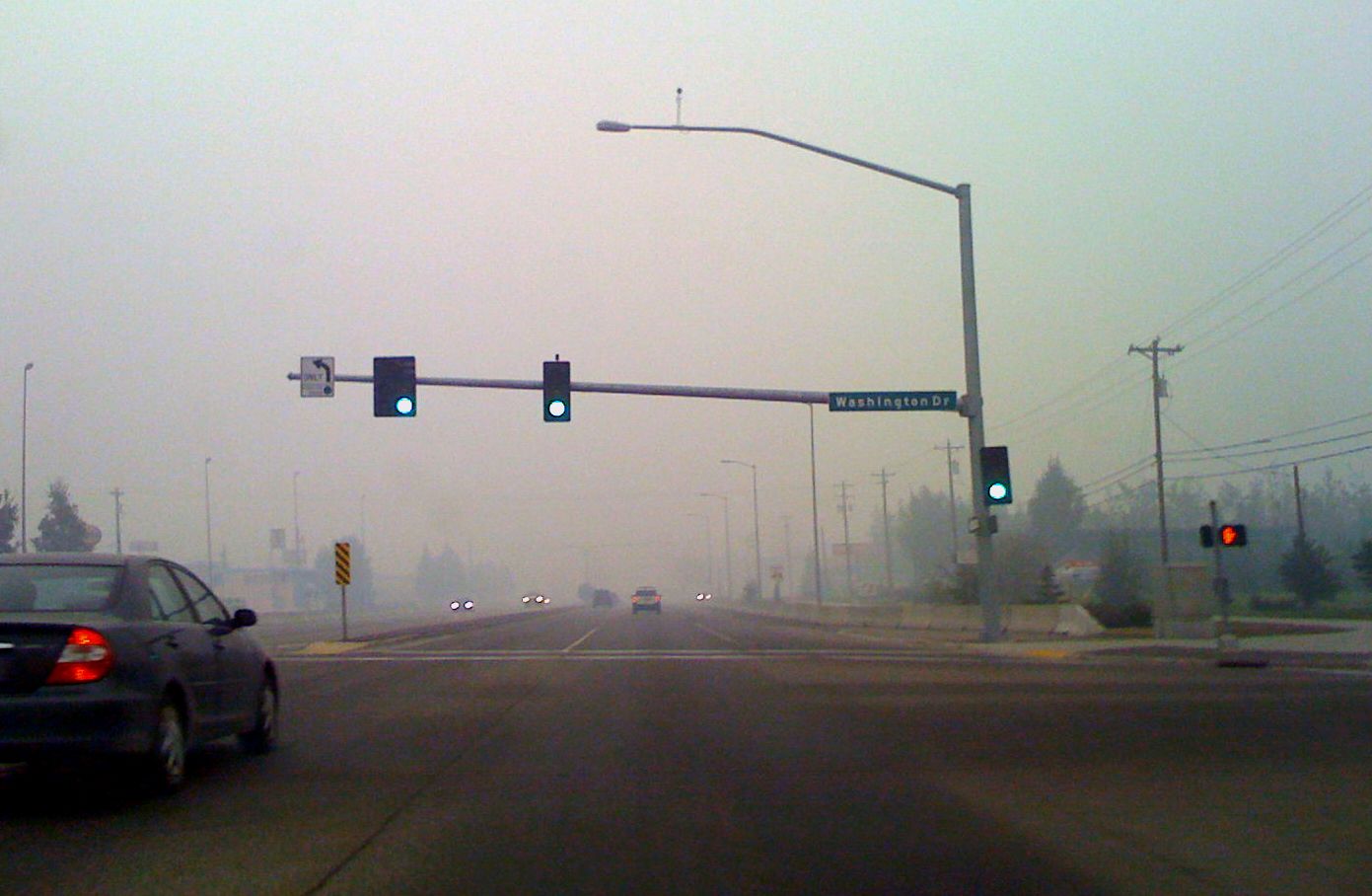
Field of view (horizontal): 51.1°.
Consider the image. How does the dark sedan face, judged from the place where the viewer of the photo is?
facing away from the viewer and to the right of the viewer

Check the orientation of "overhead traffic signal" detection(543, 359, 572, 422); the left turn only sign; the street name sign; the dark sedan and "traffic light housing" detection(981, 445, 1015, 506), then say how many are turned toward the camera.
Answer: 4

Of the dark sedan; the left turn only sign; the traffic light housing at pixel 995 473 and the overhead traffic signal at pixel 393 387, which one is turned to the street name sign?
the dark sedan

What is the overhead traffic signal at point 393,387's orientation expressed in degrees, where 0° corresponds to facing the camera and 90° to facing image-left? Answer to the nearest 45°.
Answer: approximately 0°

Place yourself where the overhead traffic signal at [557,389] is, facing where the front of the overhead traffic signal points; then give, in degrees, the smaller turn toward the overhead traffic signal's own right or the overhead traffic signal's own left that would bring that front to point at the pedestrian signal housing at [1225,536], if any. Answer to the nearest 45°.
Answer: approximately 90° to the overhead traffic signal's own left

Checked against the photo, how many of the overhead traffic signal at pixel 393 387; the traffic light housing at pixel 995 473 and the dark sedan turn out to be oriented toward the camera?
2

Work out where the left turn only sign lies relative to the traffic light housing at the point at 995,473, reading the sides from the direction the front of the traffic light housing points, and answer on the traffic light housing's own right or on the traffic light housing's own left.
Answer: on the traffic light housing's own right
